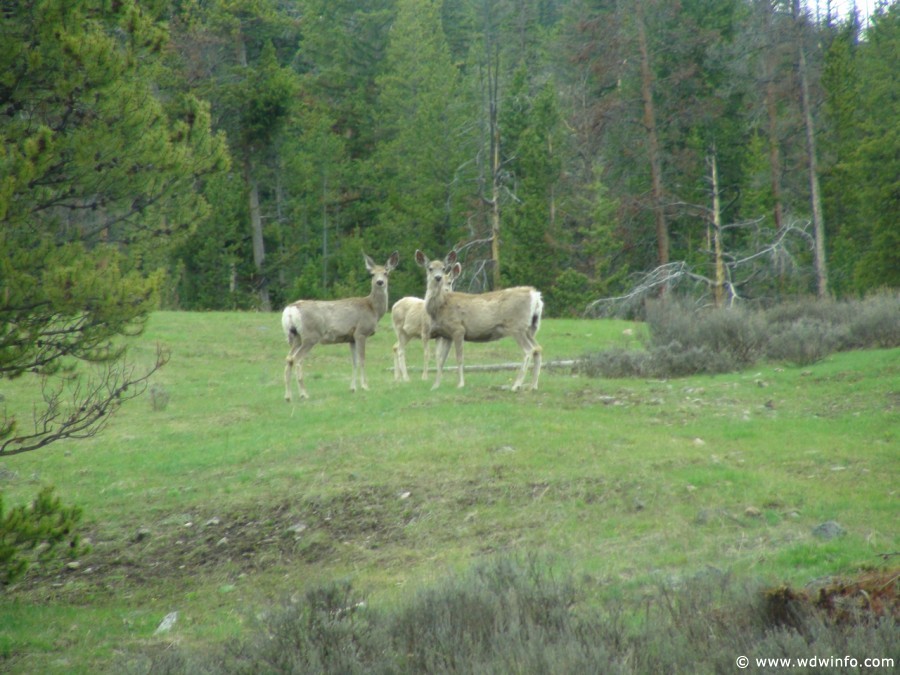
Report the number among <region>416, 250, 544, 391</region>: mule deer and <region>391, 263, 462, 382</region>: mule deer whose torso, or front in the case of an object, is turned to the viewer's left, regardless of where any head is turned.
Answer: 1

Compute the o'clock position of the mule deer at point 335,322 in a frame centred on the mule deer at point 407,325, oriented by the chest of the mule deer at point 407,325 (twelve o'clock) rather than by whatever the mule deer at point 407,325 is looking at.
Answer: the mule deer at point 335,322 is roughly at 6 o'clock from the mule deer at point 407,325.

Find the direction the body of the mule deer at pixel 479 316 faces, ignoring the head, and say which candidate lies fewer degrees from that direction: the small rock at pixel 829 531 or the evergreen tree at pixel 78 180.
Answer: the evergreen tree

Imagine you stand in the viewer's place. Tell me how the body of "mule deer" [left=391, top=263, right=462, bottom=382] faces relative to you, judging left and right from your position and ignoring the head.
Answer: facing away from the viewer and to the right of the viewer

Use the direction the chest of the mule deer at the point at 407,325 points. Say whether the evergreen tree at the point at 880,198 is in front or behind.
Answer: in front

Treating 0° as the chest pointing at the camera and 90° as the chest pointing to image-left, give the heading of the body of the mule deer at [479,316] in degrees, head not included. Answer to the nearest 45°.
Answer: approximately 90°

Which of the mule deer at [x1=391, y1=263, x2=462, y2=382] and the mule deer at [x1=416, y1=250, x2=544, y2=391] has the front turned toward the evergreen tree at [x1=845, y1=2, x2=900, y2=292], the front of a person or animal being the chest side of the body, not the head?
the mule deer at [x1=391, y1=263, x2=462, y2=382]
